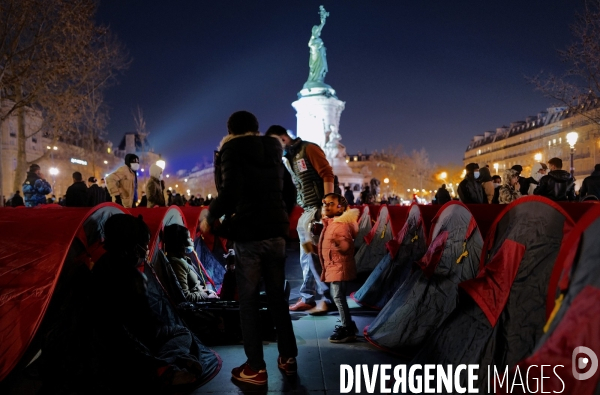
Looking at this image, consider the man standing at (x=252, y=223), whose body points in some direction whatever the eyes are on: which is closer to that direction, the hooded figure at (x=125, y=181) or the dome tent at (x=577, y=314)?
the hooded figure

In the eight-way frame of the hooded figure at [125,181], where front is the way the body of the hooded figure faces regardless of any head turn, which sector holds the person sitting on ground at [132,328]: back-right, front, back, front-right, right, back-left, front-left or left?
front-right

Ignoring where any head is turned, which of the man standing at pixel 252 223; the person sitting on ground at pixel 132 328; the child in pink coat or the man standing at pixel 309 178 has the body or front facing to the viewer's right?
the person sitting on ground

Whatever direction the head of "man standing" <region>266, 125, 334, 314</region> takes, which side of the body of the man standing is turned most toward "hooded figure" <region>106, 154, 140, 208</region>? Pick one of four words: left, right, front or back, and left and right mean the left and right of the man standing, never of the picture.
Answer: right

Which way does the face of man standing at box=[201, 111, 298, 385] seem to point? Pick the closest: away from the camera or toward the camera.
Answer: away from the camera

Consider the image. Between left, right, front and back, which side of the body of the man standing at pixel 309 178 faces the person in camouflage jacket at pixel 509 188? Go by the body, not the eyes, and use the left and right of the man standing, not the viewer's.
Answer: back

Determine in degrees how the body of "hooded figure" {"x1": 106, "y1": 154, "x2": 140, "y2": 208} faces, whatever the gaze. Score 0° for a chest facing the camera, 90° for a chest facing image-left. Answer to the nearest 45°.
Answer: approximately 315°

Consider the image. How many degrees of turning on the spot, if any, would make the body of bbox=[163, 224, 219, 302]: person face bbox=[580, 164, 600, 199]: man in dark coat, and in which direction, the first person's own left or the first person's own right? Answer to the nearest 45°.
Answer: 0° — they already face them

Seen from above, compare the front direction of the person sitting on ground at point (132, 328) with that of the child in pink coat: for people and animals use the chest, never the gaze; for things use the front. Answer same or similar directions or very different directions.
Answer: very different directions

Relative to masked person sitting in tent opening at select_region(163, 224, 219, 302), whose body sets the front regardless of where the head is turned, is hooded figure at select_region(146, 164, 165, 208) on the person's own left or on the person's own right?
on the person's own left

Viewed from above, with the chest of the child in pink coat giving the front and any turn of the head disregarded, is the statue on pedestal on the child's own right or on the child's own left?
on the child's own right
